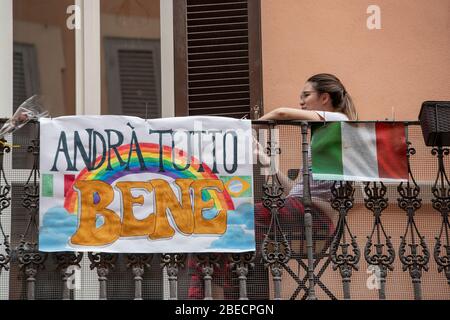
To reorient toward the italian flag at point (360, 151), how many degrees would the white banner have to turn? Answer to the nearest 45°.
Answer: approximately 90° to its left

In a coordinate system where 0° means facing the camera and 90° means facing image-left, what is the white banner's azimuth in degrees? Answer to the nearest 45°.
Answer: approximately 0°
